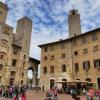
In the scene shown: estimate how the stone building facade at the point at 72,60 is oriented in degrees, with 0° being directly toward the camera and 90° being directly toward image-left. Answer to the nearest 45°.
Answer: approximately 45°

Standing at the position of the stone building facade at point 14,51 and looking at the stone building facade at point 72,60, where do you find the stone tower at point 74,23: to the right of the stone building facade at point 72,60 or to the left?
left

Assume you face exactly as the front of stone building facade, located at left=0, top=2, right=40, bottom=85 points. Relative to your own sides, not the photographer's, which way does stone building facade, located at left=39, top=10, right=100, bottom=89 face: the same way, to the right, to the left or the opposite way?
to the right

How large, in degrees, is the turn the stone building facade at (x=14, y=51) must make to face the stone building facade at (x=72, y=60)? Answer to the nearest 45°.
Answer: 0° — it already faces it

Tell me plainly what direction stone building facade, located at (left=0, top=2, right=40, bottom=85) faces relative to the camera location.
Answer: facing the viewer and to the right of the viewer

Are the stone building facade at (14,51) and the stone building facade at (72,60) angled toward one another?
no

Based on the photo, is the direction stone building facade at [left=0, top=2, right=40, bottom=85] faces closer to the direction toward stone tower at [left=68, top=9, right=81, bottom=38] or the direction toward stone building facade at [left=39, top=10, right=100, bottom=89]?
the stone building facade

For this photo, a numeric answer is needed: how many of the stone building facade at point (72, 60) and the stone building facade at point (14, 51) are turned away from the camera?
0
